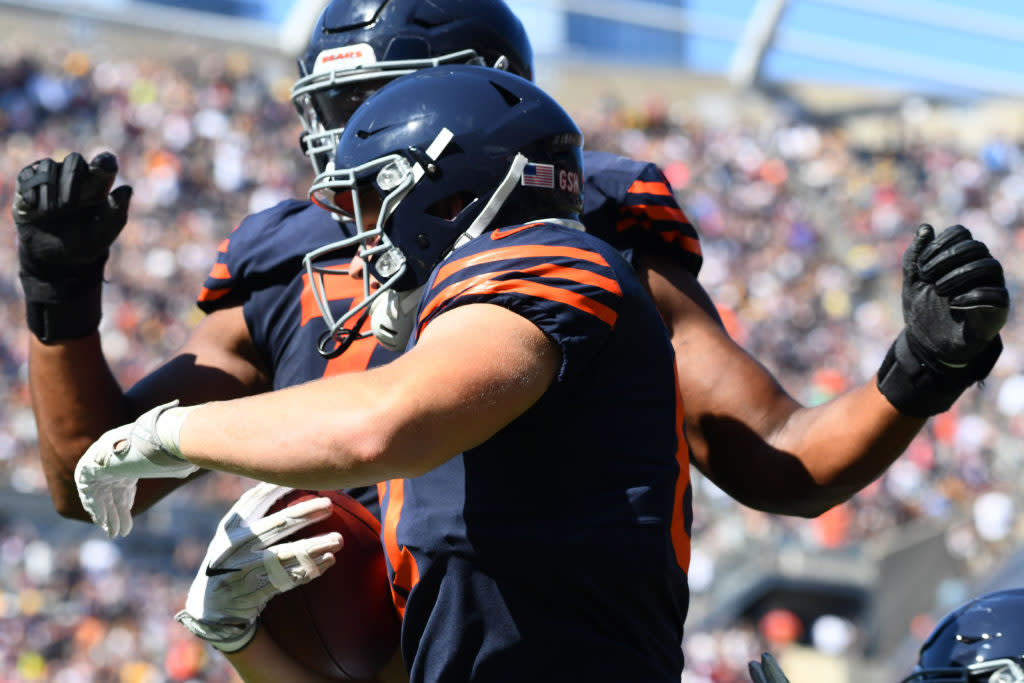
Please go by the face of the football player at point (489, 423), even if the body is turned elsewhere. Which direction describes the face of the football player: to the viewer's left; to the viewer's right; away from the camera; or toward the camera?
to the viewer's left

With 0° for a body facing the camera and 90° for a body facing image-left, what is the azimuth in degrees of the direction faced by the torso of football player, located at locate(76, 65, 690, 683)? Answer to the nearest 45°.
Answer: approximately 90°
